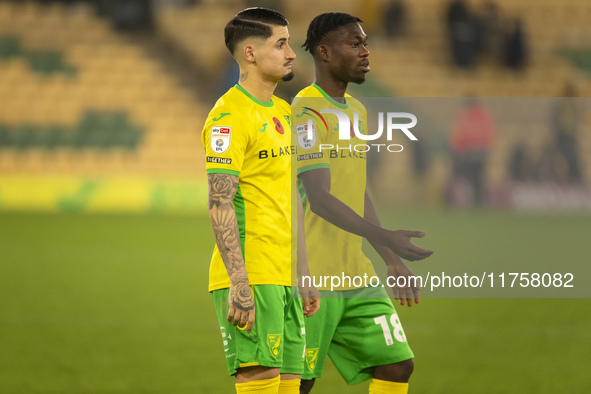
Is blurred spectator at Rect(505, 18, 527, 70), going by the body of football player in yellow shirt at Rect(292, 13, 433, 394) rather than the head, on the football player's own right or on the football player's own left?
on the football player's own left

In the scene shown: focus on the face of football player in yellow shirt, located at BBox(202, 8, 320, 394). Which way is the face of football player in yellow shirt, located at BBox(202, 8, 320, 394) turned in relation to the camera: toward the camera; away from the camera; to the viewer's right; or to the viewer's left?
to the viewer's right

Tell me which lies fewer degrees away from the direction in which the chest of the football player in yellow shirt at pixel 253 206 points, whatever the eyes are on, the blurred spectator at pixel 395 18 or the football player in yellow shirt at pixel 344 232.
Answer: the football player in yellow shirt

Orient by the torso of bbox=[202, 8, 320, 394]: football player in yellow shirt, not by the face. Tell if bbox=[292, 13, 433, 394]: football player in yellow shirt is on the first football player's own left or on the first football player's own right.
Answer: on the first football player's own left

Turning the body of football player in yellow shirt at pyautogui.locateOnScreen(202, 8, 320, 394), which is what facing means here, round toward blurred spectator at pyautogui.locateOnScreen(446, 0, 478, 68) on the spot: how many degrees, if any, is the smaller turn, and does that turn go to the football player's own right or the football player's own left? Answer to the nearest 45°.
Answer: approximately 135° to the football player's own left

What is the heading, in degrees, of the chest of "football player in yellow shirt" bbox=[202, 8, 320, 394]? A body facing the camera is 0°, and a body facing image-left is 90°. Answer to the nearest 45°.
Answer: approximately 315°

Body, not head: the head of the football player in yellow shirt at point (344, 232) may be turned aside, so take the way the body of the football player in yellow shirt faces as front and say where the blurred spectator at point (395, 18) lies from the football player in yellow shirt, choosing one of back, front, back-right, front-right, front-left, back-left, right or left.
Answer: back-left

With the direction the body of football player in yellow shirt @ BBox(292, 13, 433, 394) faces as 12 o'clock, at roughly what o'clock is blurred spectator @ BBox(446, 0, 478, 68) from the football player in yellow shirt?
The blurred spectator is roughly at 8 o'clock from the football player in yellow shirt.

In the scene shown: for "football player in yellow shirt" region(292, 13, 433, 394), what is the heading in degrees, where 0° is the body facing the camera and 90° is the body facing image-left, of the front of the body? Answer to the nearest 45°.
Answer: approximately 315°

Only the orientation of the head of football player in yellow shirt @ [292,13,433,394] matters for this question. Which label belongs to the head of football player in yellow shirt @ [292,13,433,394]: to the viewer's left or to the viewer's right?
to the viewer's right

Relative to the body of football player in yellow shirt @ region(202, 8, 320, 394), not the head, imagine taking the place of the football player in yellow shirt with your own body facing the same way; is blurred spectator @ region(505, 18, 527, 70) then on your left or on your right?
on your left

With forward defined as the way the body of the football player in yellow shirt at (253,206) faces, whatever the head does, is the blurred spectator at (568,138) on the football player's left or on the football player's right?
on the football player's left
